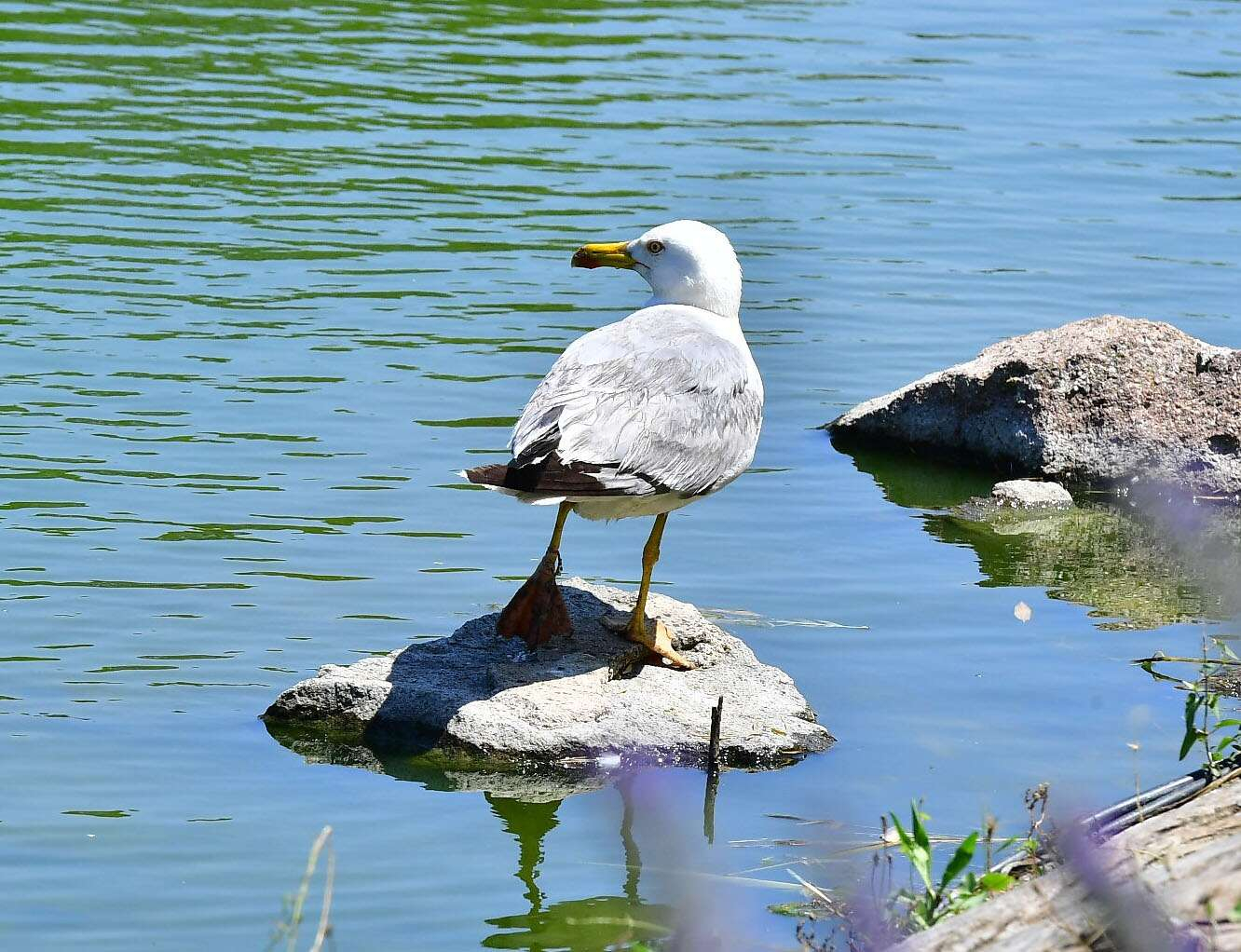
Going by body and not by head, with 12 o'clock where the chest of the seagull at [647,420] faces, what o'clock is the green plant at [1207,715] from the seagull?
The green plant is roughly at 3 o'clock from the seagull.

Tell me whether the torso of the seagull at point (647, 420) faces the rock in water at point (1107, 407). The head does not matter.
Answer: yes

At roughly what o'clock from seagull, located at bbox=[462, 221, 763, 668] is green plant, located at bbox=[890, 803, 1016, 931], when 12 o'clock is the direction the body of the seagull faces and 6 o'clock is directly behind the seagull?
The green plant is roughly at 4 o'clock from the seagull.

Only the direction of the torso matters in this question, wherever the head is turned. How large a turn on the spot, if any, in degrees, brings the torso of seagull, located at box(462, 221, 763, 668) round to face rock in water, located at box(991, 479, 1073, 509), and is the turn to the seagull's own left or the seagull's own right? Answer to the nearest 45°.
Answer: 0° — it already faces it

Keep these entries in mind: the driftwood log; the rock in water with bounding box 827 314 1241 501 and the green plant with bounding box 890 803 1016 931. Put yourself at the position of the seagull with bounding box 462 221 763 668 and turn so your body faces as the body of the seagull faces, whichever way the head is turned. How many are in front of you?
1

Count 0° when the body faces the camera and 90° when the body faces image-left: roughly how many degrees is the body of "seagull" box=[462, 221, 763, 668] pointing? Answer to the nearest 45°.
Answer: approximately 225°

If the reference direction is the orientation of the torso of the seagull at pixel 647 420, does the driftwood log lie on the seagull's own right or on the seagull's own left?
on the seagull's own right
